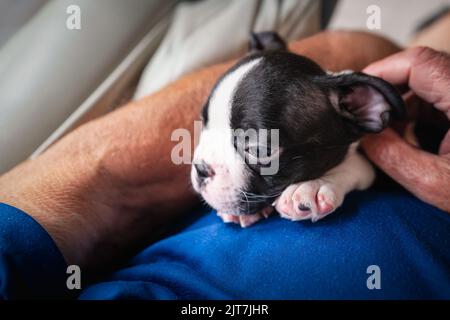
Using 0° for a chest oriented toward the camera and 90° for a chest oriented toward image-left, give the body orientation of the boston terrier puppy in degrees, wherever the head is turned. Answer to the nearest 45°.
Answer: approximately 45°
